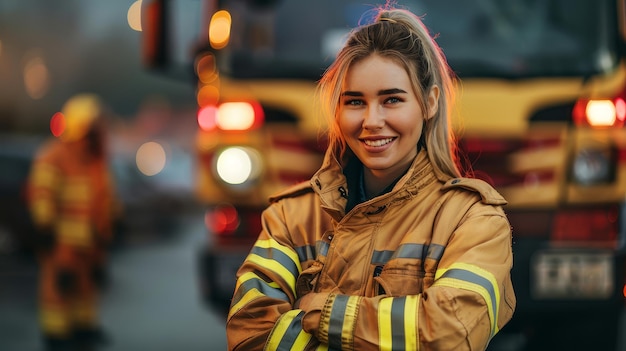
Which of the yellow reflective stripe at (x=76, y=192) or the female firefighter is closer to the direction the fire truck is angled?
the female firefighter

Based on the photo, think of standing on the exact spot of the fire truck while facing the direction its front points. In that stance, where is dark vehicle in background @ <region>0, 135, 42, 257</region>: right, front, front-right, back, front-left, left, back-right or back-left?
back-right

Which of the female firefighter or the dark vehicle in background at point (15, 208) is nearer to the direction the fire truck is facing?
the female firefighter
